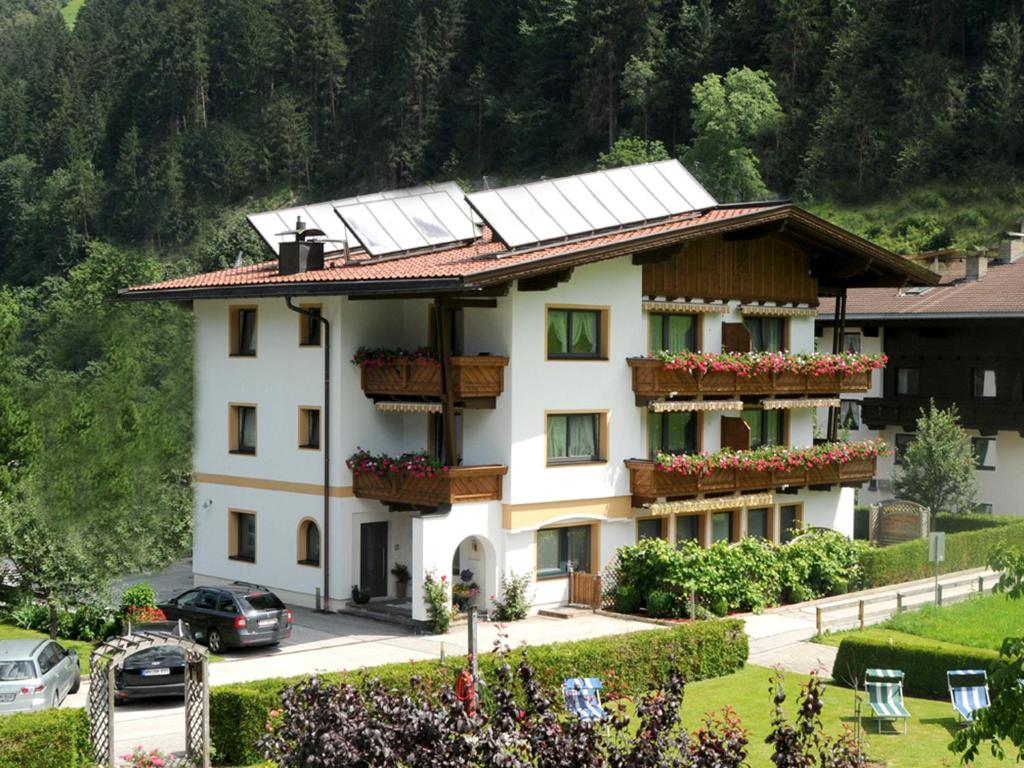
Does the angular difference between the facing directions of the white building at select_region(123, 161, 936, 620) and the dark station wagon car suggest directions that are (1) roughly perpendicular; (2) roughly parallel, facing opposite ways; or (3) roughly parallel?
roughly parallel, facing opposite ways

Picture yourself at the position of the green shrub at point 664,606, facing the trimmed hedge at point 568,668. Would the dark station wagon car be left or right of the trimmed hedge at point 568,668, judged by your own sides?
right

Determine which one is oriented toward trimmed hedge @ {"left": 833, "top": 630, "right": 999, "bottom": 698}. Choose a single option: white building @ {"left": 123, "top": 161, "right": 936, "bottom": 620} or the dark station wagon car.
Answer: the white building

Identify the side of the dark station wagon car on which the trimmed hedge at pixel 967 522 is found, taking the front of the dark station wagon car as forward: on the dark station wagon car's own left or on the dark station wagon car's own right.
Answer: on the dark station wagon car's own right

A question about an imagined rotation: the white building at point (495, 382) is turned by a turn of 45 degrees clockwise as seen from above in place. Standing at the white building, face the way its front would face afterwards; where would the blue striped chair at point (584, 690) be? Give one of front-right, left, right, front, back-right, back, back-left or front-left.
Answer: front

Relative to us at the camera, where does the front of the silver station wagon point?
facing away from the viewer and to the right of the viewer

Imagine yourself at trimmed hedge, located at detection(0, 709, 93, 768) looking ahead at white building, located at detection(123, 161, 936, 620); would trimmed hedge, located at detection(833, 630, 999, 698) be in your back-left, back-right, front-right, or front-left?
front-right

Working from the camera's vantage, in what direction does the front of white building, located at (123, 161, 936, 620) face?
facing the viewer and to the right of the viewer

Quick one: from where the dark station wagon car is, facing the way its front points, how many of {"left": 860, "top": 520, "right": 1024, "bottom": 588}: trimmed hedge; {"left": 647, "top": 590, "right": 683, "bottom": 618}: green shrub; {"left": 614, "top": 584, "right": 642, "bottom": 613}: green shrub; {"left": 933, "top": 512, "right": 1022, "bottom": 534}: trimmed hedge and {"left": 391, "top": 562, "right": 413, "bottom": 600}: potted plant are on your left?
0

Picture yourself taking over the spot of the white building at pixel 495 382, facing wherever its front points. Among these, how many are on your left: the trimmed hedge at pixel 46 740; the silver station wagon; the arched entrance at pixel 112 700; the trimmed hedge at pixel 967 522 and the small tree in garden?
2

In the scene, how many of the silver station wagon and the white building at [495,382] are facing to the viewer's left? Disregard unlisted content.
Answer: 0

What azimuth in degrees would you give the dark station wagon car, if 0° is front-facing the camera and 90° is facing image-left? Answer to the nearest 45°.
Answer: approximately 135°

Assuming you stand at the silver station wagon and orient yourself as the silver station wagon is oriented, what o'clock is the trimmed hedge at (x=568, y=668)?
The trimmed hedge is roughly at 2 o'clock from the silver station wagon.

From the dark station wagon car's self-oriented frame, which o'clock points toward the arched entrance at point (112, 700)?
The arched entrance is roughly at 8 o'clock from the dark station wagon car.
